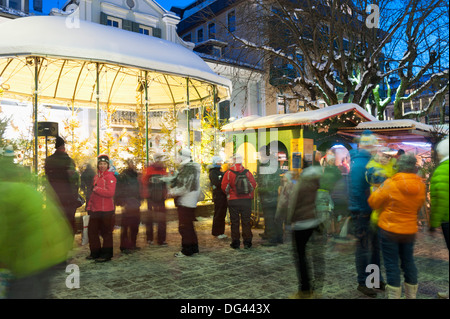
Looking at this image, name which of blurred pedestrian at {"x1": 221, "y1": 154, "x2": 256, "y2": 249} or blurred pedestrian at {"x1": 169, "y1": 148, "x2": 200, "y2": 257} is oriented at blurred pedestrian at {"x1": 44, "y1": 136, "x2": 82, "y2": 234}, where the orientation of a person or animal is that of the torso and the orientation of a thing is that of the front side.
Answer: blurred pedestrian at {"x1": 169, "y1": 148, "x2": 200, "y2": 257}

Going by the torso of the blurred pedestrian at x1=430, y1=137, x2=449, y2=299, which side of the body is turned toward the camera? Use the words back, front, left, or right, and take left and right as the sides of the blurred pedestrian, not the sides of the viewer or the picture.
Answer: left

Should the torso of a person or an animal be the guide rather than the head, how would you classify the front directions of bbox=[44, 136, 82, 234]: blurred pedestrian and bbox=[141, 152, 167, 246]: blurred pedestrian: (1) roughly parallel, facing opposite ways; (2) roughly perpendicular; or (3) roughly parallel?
roughly parallel

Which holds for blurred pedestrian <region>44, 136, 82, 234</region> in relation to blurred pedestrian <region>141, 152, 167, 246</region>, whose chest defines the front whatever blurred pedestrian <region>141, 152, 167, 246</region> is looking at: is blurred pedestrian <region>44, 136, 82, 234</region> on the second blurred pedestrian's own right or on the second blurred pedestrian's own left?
on the second blurred pedestrian's own left

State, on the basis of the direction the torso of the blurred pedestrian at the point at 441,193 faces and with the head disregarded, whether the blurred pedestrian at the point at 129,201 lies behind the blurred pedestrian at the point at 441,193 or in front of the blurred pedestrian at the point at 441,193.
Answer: in front

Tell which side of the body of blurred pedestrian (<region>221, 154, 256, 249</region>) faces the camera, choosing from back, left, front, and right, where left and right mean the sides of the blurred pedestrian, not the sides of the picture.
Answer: back

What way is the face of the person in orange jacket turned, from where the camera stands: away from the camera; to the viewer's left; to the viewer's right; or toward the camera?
away from the camera

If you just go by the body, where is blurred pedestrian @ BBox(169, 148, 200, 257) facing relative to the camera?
to the viewer's left

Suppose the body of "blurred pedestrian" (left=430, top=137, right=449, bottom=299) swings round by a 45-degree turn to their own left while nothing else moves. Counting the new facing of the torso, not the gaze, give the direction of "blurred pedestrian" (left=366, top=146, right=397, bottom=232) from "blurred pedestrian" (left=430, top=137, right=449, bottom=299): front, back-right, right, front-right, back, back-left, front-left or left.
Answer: right

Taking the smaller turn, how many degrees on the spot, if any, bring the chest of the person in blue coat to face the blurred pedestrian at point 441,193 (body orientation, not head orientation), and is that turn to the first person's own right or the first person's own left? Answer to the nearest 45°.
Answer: approximately 45° to the first person's own right
